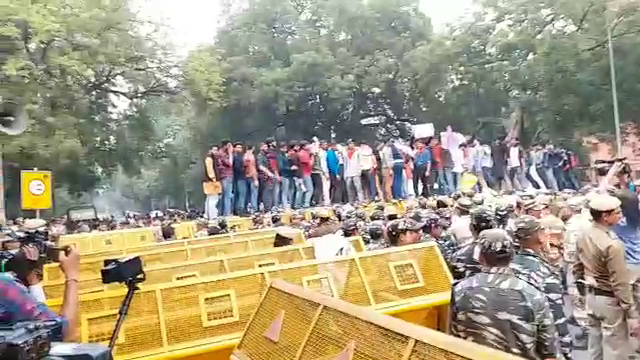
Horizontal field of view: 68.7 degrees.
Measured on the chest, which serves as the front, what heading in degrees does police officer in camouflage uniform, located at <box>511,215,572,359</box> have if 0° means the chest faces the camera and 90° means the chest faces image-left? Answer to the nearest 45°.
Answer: approximately 225°

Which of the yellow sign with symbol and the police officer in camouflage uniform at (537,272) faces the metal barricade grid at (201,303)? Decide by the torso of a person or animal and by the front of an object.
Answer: the yellow sign with symbol

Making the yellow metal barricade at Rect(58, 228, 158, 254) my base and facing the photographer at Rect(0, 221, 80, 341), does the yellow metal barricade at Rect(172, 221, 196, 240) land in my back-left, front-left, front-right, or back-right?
back-left

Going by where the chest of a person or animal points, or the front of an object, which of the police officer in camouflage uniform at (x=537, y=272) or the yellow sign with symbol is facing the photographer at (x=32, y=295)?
the yellow sign with symbol

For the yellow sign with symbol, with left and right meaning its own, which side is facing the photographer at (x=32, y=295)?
front

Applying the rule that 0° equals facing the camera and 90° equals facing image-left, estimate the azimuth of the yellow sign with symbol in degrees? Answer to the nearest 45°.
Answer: approximately 0°

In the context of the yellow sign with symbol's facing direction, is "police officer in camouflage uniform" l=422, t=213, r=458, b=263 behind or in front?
in front

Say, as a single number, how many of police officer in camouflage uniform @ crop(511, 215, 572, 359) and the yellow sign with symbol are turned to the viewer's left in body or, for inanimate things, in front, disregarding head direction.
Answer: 0

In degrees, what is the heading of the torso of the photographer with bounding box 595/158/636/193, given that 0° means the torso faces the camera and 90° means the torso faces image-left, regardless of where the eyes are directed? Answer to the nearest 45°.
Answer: approximately 90°

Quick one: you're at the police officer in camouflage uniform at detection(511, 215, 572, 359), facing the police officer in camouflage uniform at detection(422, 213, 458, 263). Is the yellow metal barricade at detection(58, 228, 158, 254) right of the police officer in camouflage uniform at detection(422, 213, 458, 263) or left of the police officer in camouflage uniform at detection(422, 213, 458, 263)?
left

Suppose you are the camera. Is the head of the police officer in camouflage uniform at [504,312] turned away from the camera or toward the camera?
away from the camera

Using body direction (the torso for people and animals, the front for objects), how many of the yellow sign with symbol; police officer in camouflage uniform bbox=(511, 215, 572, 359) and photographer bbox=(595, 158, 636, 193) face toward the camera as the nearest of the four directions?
1

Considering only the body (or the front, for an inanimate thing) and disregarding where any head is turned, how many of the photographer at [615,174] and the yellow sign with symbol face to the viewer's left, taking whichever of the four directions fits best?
1
